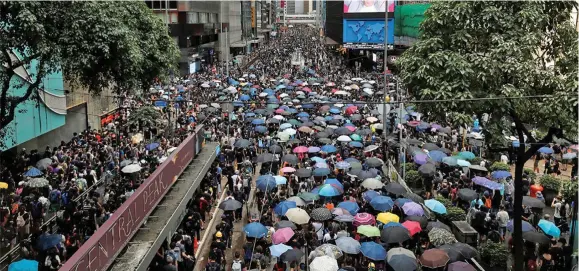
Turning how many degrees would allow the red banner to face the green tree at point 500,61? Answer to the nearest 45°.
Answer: approximately 45° to its left

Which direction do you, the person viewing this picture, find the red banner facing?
facing the viewer and to the right of the viewer
